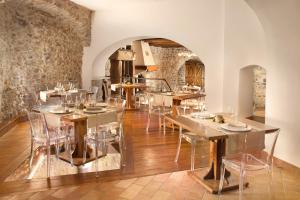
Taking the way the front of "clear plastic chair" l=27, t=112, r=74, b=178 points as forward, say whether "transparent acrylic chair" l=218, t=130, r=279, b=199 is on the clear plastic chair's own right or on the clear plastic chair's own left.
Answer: on the clear plastic chair's own right

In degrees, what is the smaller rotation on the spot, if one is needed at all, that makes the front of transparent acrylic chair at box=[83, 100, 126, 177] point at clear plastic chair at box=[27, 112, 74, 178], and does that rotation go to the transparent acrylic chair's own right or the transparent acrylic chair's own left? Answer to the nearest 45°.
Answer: approximately 45° to the transparent acrylic chair's own right

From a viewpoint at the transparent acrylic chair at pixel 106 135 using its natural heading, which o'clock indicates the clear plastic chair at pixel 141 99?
The clear plastic chair is roughly at 5 o'clock from the transparent acrylic chair.

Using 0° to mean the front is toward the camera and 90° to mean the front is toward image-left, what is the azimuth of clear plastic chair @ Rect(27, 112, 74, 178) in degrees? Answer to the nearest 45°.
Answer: approximately 225°

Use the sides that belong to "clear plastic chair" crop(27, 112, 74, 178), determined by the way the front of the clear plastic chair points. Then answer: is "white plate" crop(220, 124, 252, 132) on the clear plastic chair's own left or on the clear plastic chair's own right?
on the clear plastic chair's own right

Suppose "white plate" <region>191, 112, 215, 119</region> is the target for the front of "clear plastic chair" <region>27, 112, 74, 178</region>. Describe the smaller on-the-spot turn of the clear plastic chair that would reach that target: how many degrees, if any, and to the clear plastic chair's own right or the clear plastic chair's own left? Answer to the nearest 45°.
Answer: approximately 45° to the clear plastic chair's own right
